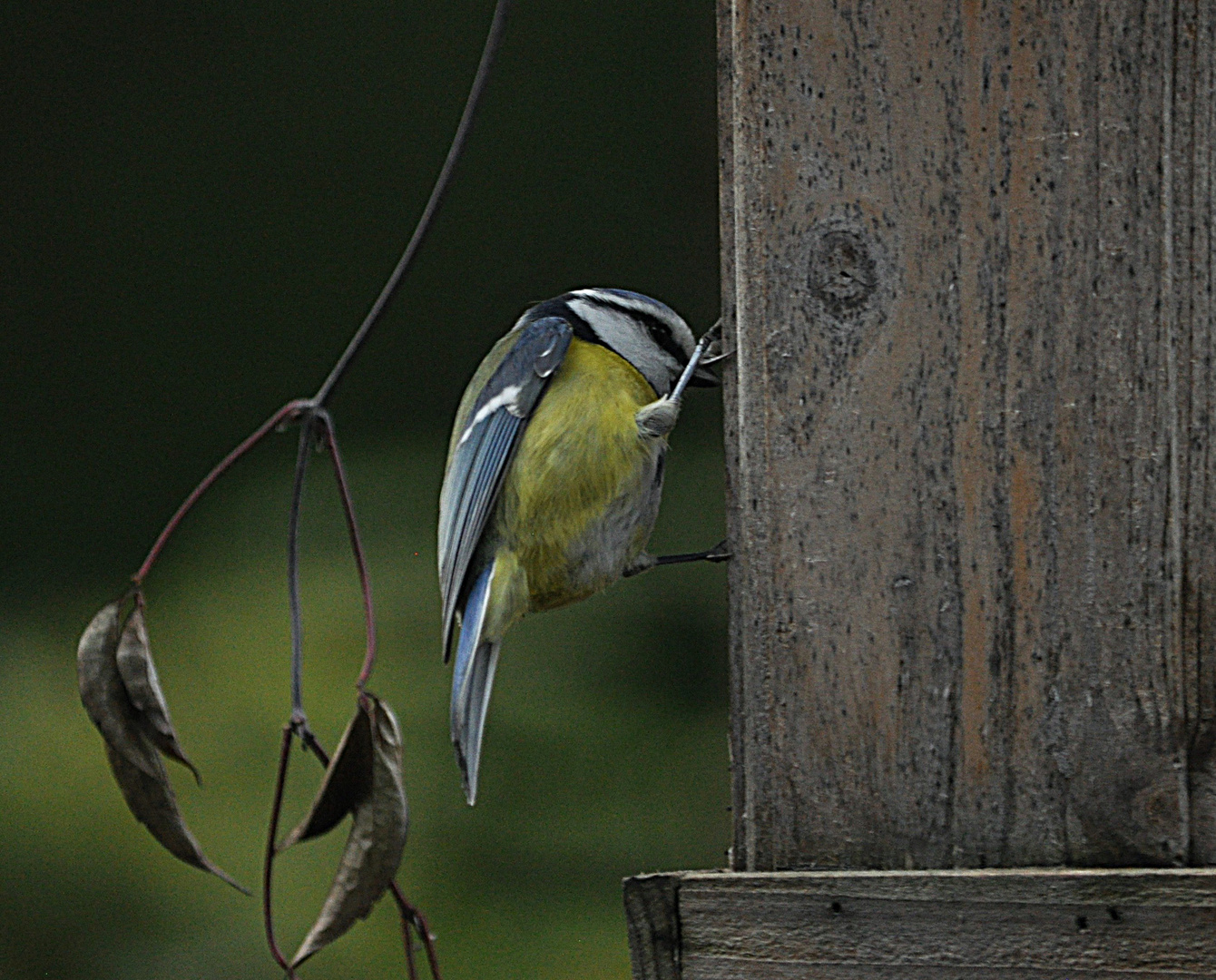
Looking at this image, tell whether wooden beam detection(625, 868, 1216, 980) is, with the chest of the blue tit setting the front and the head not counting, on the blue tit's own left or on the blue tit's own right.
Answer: on the blue tit's own left

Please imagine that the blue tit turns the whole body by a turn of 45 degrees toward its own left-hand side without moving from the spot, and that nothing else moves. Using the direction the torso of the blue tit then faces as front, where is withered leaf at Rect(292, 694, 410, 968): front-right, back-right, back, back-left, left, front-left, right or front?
back-left

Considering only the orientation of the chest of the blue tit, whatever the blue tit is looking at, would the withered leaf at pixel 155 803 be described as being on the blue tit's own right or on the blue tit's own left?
on the blue tit's own right

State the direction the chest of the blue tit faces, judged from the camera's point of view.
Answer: to the viewer's right

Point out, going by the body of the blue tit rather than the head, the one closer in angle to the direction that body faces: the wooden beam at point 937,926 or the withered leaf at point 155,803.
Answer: the wooden beam

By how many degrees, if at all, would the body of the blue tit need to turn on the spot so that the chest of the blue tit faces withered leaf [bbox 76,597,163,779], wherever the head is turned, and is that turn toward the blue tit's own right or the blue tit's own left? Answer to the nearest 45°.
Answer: approximately 135° to the blue tit's own right
